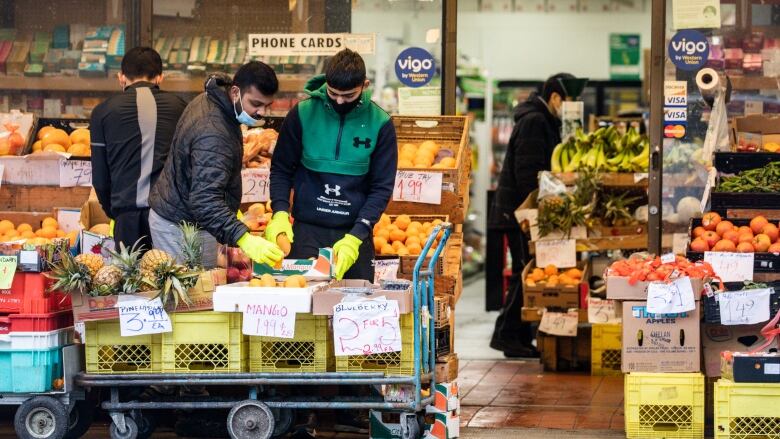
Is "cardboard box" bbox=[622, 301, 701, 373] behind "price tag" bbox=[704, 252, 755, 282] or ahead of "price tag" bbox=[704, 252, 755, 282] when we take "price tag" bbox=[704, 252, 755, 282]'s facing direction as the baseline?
ahead

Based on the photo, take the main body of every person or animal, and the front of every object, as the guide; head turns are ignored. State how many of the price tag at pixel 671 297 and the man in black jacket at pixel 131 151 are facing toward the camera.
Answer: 1

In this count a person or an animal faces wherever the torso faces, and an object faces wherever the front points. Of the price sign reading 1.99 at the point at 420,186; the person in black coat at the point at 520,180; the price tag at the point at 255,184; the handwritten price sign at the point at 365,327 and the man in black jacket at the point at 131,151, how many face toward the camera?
3

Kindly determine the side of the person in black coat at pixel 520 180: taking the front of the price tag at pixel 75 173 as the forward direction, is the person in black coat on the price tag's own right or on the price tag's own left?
on the price tag's own left

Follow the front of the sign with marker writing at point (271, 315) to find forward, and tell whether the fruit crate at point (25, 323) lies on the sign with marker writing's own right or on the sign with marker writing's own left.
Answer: on the sign with marker writing's own right

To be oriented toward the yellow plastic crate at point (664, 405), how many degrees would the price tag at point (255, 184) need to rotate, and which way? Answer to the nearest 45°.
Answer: approximately 45° to its left

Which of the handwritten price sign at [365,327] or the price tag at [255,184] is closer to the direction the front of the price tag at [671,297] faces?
the handwritten price sign

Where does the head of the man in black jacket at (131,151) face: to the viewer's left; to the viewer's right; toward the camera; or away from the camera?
away from the camera

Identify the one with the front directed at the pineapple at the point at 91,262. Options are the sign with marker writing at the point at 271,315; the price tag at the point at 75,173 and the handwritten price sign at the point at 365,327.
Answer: the price tag

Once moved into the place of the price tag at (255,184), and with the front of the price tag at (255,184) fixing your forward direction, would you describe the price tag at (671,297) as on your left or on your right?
on your left

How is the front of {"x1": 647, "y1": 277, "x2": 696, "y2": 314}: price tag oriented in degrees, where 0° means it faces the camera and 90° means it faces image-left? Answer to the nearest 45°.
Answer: approximately 0°
